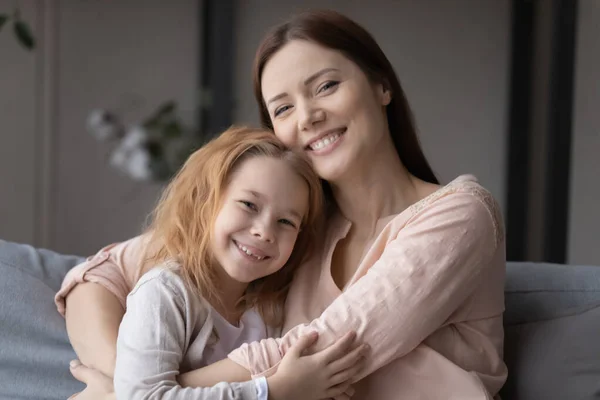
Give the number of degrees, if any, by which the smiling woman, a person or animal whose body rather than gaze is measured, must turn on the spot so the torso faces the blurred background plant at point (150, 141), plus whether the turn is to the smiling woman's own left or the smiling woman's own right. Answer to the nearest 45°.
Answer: approximately 135° to the smiling woman's own right

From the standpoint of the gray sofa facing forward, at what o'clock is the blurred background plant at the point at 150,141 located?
The blurred background plant is roughly at 5 o'clock from the gray sofa.

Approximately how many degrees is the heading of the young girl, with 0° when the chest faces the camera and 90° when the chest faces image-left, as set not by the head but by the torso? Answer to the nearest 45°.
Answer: approximately 315°

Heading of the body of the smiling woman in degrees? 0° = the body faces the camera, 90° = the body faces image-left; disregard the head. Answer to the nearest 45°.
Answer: approximately 45°

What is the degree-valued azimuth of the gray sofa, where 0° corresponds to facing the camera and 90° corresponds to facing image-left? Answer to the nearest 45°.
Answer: approximately 0°
